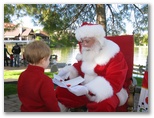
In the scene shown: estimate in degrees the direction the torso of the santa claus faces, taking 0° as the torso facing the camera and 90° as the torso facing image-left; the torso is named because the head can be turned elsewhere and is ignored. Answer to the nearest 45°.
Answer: approximately 45°

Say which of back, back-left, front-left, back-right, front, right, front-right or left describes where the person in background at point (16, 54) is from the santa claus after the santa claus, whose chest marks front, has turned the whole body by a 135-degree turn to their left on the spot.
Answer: back

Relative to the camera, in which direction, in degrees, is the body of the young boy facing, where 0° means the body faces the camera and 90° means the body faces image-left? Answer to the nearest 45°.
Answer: approximately 225°

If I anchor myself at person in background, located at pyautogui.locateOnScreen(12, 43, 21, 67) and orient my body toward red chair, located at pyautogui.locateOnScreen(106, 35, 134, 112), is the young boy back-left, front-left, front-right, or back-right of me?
front-right

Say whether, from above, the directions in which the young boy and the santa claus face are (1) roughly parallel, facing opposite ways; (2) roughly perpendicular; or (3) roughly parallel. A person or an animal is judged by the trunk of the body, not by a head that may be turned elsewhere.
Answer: roughly parallel, facing opposite ways

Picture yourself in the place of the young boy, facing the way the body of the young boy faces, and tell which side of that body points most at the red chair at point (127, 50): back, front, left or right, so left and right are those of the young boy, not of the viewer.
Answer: front

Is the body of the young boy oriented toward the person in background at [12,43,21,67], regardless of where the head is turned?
no

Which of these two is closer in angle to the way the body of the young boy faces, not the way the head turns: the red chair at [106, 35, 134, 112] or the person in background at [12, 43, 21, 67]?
the red chair

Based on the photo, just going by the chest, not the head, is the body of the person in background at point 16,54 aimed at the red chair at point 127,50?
no

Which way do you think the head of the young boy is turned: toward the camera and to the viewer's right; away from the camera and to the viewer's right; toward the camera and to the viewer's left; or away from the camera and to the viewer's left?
away from the camera and to the viewer's right
